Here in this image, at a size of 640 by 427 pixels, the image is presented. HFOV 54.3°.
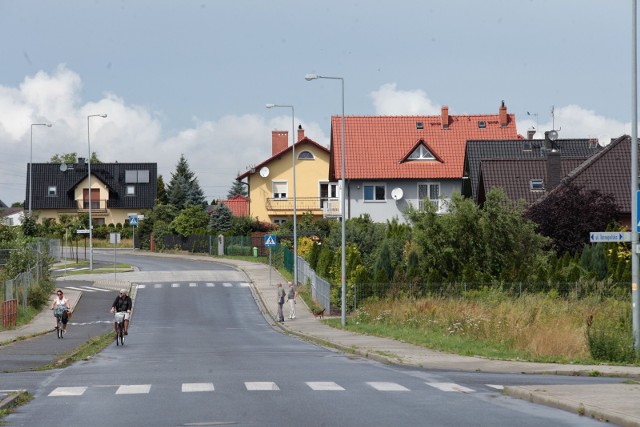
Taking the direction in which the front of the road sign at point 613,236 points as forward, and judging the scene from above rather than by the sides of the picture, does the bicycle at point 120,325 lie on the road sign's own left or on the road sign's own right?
on the road sign's own right

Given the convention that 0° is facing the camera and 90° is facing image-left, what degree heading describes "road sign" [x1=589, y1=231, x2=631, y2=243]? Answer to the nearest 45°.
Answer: approximately 0°
